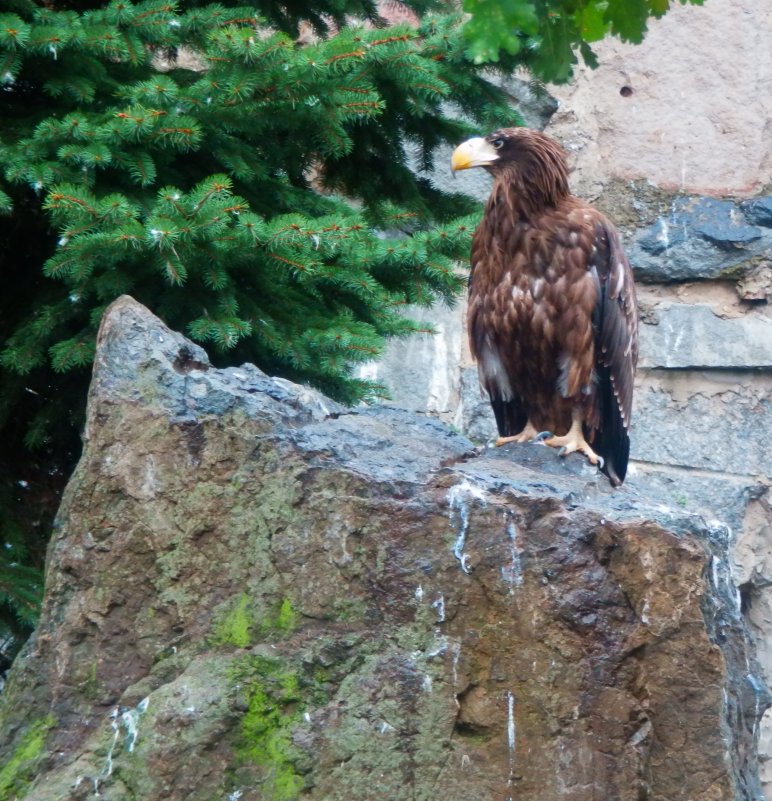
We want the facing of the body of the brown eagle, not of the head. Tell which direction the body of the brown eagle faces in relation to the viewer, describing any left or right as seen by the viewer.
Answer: facing the viewer and to the left of the viewer
